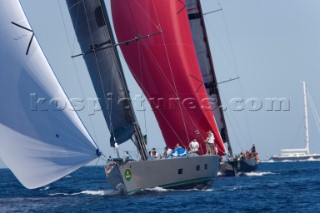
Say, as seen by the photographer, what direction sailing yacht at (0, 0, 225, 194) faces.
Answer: facing the viewer and to the left of the viewer
